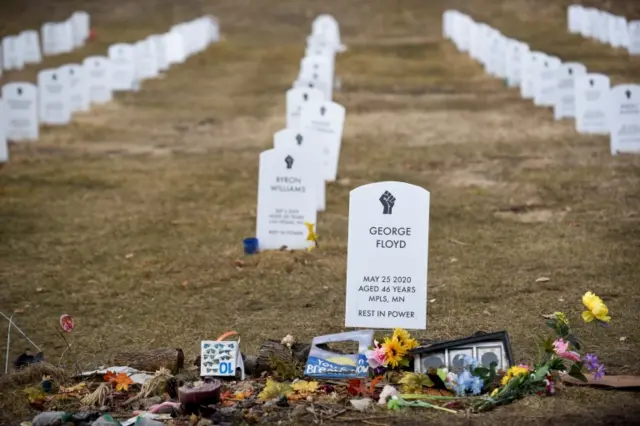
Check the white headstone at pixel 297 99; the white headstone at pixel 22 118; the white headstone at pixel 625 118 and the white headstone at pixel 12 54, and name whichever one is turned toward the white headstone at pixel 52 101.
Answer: the white headstone at pixel 12 54

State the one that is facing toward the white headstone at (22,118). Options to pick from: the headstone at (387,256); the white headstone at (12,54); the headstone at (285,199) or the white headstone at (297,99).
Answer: the white headstone at (12,54)

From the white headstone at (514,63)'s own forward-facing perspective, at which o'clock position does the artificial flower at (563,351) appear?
The artificial flower is roughly at 12 o'clock from the white headstone.

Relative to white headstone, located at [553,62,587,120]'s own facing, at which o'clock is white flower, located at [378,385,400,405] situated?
The white flower is roughly at 12 o'clock from the white headstone.

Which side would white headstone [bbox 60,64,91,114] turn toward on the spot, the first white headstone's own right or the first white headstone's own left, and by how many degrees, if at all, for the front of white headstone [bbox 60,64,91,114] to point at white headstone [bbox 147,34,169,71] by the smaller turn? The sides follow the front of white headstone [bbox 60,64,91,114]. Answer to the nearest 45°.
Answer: approximately 180°

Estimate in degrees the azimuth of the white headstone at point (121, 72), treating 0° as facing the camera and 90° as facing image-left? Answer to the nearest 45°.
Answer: approximately 0°

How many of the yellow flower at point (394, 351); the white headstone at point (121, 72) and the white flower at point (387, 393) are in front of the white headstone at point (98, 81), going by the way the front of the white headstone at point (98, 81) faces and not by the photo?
2

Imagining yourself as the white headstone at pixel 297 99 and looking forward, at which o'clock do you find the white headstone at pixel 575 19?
the white headstone at pixel 575 19 is roughly at 7 o'clock from the white headstone at pixel 297 99.

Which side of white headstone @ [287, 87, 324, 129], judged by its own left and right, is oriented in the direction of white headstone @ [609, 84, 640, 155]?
left

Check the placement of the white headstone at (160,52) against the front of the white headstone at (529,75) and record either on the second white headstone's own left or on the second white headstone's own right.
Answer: on the second white headstone's own right

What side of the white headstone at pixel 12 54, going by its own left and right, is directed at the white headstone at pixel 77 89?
front

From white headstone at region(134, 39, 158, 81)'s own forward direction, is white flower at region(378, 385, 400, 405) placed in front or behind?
in front

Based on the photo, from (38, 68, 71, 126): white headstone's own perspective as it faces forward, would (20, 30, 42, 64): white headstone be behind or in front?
behind

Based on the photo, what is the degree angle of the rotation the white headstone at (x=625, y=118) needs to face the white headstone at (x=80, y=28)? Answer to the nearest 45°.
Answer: approximately 135° to its right
